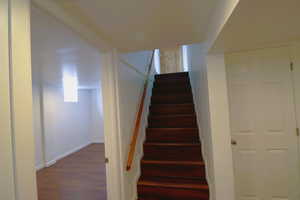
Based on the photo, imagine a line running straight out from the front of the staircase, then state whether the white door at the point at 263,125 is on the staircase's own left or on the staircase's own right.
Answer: on the staircase's own left

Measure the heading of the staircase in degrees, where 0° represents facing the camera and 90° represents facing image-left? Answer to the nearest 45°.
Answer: approximately 0°
